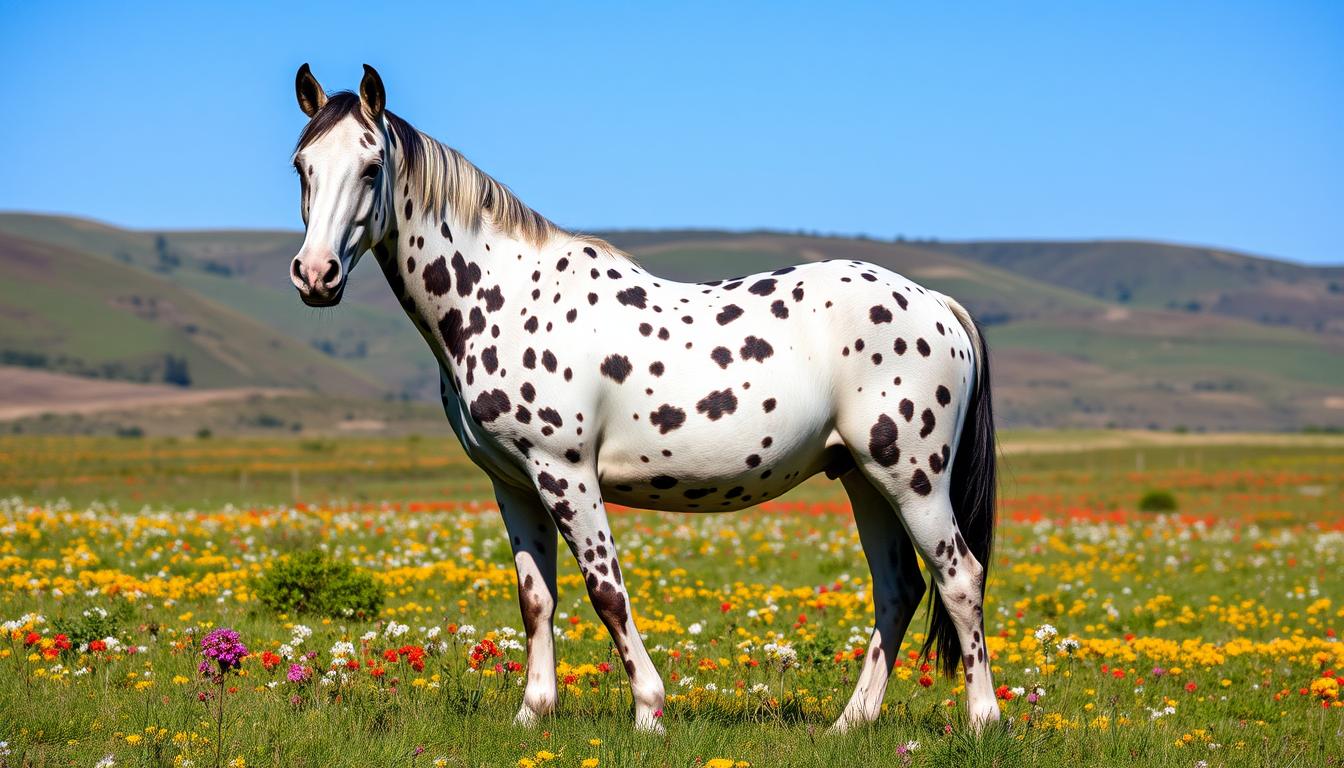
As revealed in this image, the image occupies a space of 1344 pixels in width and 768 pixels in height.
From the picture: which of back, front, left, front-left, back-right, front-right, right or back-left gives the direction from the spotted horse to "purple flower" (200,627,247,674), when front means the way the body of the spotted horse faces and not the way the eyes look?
front-left

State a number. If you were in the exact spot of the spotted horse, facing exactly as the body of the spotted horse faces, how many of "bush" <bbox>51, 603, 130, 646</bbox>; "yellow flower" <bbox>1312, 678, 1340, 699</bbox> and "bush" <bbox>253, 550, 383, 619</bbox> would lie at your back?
1

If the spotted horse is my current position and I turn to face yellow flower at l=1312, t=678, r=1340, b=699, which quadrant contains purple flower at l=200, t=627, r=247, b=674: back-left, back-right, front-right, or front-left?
back-right

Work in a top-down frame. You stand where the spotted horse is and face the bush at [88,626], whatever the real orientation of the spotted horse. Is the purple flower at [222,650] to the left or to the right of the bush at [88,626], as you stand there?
left

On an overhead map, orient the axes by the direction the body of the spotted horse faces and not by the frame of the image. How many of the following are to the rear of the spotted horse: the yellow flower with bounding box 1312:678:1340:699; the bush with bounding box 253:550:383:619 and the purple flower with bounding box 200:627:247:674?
1

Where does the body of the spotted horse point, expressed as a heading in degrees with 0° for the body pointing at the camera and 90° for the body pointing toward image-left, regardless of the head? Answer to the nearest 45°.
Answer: approximately 90°

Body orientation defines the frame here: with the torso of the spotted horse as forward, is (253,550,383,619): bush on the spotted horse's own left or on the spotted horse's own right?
on the spotted horse's own right

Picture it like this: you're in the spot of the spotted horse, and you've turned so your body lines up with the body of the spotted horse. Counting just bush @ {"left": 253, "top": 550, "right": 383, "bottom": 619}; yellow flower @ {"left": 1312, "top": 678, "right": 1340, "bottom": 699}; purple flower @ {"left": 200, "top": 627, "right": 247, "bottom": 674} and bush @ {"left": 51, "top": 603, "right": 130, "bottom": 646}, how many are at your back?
1

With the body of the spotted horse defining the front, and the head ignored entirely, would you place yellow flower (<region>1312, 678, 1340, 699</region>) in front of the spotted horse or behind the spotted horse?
behind

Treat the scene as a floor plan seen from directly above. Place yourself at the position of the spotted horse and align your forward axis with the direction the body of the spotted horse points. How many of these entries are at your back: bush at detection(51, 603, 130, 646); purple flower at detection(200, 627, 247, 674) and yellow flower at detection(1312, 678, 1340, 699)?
1
